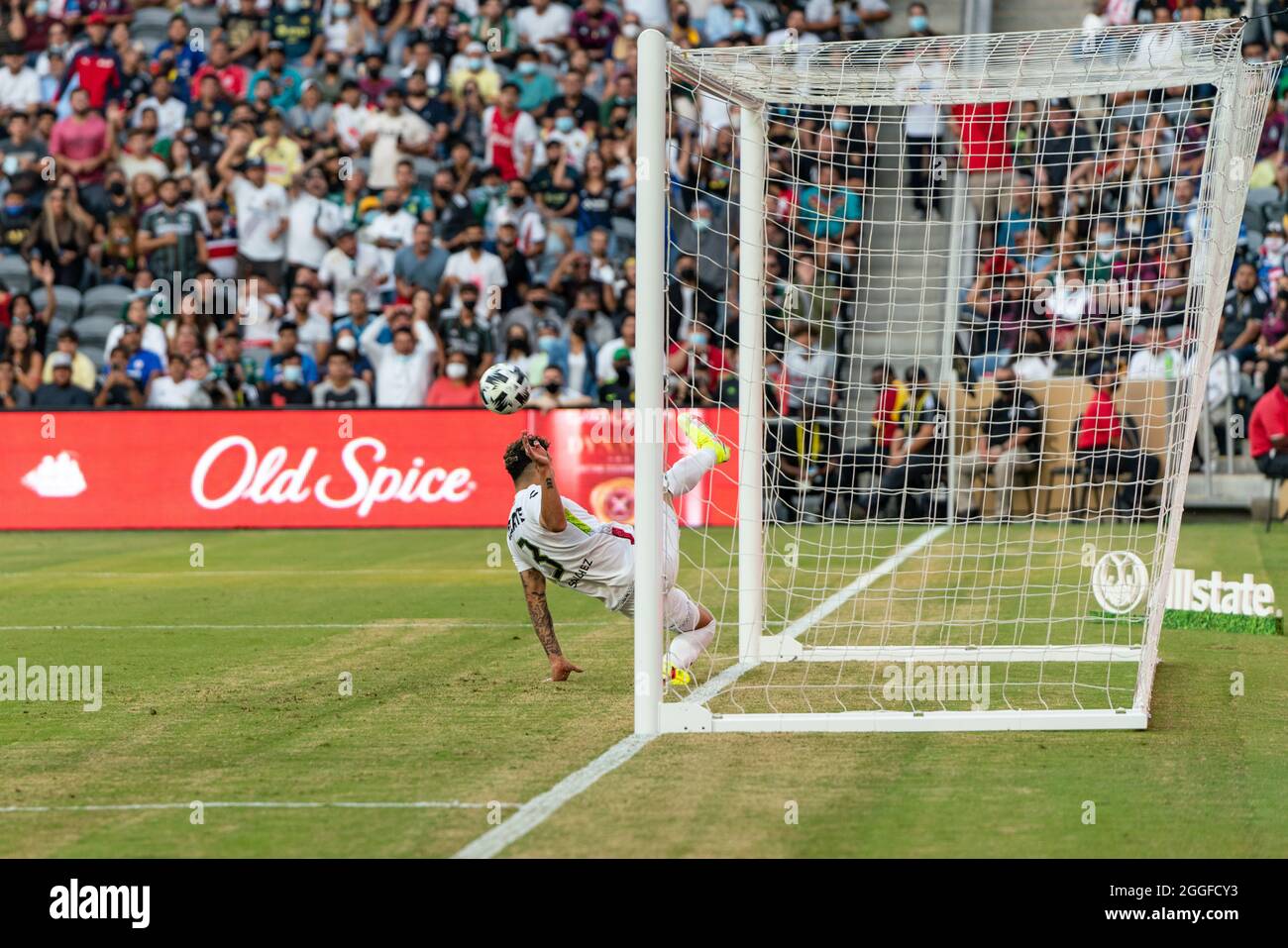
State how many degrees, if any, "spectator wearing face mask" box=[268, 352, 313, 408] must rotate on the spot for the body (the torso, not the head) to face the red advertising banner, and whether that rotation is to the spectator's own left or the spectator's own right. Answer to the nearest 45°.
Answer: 0° — they already face it

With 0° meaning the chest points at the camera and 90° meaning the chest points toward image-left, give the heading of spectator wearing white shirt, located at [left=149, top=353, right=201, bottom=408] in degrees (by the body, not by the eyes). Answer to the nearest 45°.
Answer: approximately 0°

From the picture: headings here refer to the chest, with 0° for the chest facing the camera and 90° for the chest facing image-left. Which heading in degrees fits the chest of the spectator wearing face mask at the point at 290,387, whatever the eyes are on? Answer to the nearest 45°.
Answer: approximately 0°

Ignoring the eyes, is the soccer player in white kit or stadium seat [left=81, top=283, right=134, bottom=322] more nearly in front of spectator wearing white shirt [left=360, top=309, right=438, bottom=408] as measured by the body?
the soccer player in white kit

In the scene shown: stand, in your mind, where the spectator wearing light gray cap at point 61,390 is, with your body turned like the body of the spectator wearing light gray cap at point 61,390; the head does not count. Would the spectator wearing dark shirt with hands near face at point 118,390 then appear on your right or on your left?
on your left

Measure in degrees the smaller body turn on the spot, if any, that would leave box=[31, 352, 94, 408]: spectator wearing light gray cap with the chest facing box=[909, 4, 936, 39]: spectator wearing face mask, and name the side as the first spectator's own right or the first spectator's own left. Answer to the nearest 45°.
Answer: approximately 90° to the first spectator's own left

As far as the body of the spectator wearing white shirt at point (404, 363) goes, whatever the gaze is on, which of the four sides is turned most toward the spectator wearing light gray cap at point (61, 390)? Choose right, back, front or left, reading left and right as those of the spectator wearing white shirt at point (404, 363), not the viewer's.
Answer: right
